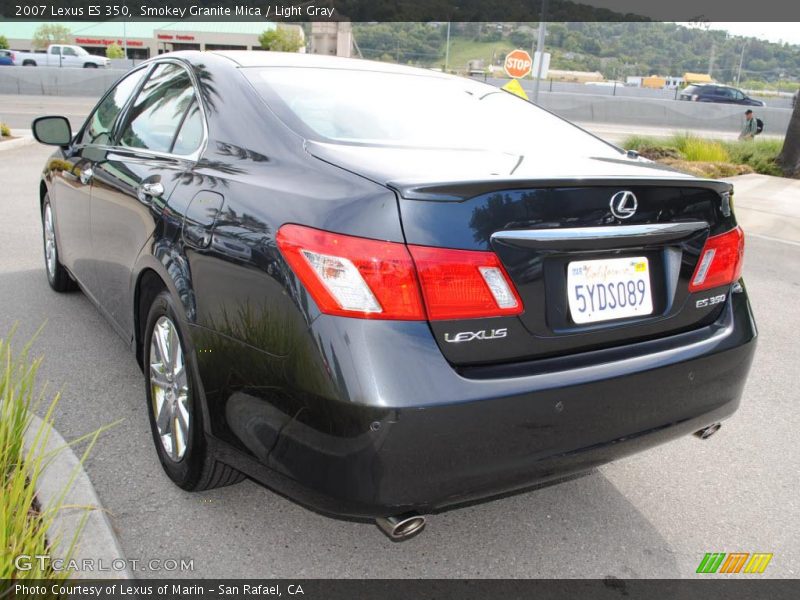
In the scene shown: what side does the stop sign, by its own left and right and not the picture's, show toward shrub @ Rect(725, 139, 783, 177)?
left

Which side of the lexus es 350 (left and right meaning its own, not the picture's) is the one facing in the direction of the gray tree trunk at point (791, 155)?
right

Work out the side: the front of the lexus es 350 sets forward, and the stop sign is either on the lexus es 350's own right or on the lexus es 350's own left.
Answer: on the lexus es 350's own right

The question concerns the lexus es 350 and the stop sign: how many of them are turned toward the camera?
1

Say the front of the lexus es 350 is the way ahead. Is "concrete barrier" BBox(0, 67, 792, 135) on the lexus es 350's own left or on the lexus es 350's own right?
on the lexus es 350's own right

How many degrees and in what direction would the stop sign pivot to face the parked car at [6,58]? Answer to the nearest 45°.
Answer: approximately 135° to its right

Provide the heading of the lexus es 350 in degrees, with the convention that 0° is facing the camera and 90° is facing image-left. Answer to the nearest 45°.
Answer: approximately 135°

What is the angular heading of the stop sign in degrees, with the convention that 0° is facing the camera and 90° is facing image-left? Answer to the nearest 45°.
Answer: approximately 0°

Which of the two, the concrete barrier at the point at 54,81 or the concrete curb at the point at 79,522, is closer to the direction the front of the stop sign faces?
the concrete curb

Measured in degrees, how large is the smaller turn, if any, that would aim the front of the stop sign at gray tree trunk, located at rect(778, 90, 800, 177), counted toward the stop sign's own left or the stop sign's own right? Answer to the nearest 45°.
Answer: approximately 90° to the stop sign's own left
